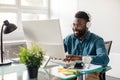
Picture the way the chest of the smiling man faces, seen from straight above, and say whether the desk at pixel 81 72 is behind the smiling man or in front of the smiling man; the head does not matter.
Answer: in front

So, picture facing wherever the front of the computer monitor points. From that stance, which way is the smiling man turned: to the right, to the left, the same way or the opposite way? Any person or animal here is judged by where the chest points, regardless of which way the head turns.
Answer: the opposite way

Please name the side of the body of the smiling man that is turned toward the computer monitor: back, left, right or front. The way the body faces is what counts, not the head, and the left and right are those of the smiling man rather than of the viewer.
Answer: front

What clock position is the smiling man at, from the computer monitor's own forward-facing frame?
The smiling man is roughly at 12 o'clock from the computer monitor.

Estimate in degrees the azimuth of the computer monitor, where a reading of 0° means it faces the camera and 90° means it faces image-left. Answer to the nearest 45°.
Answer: approximately 225°

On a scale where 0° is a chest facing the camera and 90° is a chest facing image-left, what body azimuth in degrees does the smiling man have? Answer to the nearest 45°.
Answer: approximately 45°
